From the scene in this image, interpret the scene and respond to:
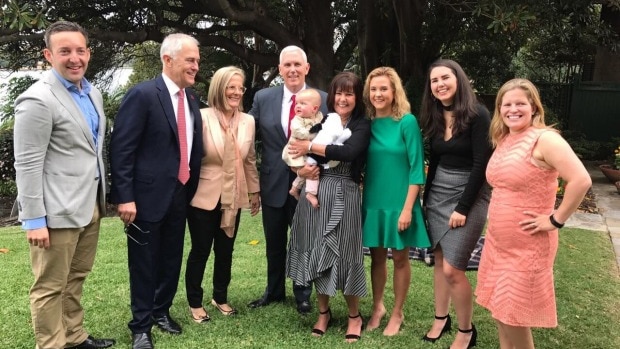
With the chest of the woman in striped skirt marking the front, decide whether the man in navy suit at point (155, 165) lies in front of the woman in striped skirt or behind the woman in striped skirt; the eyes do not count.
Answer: in front

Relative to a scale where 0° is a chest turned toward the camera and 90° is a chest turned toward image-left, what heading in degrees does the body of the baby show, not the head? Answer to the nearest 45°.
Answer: approximately 45°

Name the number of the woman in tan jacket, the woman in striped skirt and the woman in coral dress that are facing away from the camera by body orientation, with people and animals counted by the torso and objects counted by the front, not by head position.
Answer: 0

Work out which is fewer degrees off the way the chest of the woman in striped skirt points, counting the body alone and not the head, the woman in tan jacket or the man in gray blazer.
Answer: the man in gray blazer

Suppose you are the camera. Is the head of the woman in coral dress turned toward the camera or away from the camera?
toward the camera

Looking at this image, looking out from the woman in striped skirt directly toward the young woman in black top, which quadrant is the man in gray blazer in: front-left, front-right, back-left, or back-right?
back-right

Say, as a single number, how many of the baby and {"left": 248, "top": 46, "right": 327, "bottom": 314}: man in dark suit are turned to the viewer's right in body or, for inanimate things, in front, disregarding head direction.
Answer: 0

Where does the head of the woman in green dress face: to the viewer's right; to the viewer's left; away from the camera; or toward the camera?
toward the camera

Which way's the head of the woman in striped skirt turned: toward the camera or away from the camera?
toward the camera

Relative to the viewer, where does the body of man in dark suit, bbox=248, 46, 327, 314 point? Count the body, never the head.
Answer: toward the camera

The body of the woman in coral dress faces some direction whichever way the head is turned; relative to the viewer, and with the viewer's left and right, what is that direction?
facing the viewer and to the left of the viewer

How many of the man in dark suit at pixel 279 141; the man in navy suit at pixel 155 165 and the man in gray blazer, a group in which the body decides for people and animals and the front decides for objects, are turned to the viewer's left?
0

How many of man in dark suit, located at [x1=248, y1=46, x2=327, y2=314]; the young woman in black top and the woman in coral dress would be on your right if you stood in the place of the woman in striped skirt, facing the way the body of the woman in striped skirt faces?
1

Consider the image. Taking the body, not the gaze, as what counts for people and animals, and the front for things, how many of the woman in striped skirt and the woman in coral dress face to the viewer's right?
0

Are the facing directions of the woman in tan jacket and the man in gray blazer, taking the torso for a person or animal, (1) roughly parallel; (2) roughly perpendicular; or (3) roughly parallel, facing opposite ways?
roughly parallel

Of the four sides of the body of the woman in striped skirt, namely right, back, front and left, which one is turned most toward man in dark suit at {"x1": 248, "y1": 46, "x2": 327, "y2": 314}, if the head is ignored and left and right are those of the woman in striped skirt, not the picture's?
right

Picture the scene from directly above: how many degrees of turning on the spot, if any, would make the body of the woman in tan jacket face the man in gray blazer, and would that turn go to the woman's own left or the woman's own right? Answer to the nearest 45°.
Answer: approximately 90° to the woman's own right

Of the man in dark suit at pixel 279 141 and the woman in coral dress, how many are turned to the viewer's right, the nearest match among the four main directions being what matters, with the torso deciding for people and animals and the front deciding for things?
0

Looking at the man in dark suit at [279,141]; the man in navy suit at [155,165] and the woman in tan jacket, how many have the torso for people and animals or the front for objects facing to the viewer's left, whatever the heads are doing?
0

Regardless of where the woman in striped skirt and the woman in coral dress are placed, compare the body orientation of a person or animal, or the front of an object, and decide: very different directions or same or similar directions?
same or similar directions

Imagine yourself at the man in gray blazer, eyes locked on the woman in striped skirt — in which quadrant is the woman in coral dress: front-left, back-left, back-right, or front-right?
front-right
